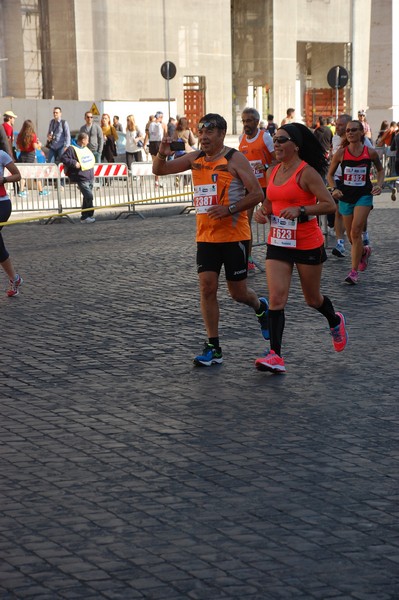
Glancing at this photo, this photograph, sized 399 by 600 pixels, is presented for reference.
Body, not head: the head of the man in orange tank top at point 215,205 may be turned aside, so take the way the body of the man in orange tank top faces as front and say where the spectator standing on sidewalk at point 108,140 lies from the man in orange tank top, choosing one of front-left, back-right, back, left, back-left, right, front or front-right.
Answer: back-right

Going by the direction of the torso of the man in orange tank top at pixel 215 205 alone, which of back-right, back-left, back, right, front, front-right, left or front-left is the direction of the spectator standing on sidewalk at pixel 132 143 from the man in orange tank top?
back-right

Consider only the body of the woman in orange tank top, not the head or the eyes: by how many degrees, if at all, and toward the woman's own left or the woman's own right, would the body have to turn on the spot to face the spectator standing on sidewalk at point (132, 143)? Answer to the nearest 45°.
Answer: approximately 135° to the woman's own right

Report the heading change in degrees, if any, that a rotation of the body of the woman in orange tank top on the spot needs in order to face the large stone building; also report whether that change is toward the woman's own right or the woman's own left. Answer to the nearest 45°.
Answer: approximately 135° to the woman's own right

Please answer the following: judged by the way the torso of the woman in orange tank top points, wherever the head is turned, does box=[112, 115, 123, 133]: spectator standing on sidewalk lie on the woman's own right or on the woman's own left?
on the woman's own right

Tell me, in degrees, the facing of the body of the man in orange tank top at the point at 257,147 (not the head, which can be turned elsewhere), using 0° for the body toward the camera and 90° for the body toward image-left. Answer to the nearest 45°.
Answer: approximately 45°

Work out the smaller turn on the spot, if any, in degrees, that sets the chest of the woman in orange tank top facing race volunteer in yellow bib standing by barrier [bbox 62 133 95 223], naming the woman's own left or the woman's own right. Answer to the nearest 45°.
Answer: approximately 135° to the woman's own right

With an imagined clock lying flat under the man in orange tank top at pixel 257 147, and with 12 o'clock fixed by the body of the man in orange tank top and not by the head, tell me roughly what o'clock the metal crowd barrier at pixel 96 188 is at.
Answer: The metal crowd barrier is roughly at 4 o'clock from the man in orange tank top.

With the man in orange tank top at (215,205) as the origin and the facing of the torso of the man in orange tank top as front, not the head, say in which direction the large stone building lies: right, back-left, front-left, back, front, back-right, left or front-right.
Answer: back-right

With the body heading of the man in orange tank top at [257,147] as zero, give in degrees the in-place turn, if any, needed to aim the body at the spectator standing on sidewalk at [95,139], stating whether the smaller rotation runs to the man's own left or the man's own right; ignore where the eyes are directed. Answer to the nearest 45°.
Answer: approximately 135° to the man's own right

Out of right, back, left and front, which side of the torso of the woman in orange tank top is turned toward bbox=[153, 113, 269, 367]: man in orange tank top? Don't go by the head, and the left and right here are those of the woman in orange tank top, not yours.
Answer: right

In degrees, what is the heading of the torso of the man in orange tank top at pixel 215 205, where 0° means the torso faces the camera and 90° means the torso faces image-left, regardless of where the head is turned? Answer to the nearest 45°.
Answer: approximately 45°

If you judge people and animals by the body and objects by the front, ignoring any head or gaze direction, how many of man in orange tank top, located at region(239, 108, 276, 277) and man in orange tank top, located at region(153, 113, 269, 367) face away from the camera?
0
